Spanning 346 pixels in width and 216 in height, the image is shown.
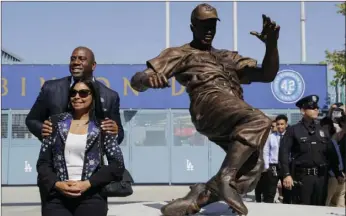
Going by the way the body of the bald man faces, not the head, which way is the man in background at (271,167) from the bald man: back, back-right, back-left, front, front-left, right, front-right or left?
back-left

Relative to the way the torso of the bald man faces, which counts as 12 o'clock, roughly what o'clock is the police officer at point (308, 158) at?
The police officer is roughly at 8 o'clock from the bald man.

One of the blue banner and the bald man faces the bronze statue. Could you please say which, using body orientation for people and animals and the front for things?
the blue banner

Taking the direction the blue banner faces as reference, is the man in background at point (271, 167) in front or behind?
in front

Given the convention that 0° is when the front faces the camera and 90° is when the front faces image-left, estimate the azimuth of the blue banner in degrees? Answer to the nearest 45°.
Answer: approximately 0°

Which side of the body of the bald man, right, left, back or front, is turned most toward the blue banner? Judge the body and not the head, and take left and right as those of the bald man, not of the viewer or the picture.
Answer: back

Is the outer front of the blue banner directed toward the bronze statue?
yes

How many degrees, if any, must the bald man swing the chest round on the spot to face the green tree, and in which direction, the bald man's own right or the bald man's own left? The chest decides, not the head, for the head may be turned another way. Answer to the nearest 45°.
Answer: approximately 135° to the bald man's own left

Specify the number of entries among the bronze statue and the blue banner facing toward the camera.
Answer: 2

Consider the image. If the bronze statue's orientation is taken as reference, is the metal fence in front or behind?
behind

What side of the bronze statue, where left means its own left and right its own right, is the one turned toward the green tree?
back

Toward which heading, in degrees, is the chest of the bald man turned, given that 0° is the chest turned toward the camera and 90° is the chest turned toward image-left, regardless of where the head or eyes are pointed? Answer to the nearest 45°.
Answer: approximately 0°

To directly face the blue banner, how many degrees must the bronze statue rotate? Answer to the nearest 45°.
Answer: approximately 180°
